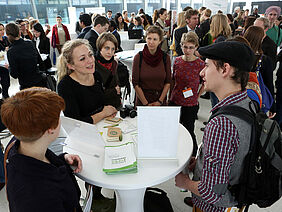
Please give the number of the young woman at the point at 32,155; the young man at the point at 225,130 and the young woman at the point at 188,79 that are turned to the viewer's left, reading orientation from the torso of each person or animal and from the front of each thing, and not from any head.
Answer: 1

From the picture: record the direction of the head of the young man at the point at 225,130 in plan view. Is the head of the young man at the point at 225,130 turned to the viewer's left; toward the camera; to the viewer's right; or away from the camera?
to the viewer's left

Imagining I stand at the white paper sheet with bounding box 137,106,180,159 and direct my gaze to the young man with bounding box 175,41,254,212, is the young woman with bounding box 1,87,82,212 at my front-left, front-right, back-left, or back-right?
back-right

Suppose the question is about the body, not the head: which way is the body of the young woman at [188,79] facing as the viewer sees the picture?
toward the camera

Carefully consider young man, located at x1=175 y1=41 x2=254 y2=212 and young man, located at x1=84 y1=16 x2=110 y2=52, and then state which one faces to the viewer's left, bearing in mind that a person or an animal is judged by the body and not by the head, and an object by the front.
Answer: young man, located at x1=175 y1=41 x2=254 y2=212

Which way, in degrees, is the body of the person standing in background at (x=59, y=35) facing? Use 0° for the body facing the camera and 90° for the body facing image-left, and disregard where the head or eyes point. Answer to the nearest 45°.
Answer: approximately 0°

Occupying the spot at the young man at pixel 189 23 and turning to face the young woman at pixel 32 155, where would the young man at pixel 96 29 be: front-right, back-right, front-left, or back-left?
front-right

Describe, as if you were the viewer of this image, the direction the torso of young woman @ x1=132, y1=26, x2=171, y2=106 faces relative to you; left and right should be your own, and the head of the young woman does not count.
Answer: facing the viewer

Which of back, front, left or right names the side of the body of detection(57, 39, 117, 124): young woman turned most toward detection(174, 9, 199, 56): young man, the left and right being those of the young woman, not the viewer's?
left

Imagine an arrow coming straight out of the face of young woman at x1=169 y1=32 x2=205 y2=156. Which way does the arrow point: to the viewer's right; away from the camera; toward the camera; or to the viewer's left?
toward the camera

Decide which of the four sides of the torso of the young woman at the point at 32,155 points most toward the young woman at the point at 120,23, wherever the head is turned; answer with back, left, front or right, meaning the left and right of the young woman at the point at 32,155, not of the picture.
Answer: front

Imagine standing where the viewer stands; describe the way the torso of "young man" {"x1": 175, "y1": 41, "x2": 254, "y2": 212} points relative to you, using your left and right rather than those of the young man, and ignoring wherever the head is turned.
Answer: facing to the left of the viewer

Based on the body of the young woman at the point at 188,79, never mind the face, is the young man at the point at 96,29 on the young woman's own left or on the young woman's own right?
on the young woman's own right

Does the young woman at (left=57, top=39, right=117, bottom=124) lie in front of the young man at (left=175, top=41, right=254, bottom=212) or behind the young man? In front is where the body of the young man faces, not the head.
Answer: in front

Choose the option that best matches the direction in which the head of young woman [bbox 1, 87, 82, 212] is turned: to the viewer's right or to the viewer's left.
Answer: to the viewer's right

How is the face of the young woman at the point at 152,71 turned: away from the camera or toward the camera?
toward the camera

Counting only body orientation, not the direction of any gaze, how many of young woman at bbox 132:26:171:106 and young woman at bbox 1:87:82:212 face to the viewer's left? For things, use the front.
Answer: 0

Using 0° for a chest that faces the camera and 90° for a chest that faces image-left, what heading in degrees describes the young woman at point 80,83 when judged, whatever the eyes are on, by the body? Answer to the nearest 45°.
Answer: approximately 315°
